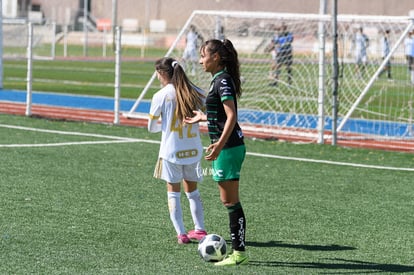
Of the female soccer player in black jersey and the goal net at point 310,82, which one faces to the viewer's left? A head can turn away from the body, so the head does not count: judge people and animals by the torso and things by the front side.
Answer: the female soccer player in black jersey

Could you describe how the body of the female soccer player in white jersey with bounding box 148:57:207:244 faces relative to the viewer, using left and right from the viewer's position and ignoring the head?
facing away from the viewer and to the left of the viewer

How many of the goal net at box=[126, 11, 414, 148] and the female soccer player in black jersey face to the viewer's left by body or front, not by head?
1

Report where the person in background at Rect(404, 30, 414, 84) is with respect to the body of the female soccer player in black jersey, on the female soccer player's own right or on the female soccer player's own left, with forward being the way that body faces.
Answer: on the female soccer player's own right

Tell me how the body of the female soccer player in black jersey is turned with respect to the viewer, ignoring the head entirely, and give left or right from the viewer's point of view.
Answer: facing to the left of the viewer

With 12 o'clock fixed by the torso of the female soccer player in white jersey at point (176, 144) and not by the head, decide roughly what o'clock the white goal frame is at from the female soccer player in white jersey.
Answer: The white goal frame is roughly at 2 o'clock from the female soccer player in white jersey.

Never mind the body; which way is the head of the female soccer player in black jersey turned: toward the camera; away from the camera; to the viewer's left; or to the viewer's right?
to the viewer's left

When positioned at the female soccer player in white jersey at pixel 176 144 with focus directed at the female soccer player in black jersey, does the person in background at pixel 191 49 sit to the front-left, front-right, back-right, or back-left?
back-left

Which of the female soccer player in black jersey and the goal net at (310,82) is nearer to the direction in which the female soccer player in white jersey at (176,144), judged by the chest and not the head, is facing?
the goal net

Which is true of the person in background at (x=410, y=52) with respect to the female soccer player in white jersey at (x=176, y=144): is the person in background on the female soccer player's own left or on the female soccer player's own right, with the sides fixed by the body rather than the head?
on the female soccer player's own right
